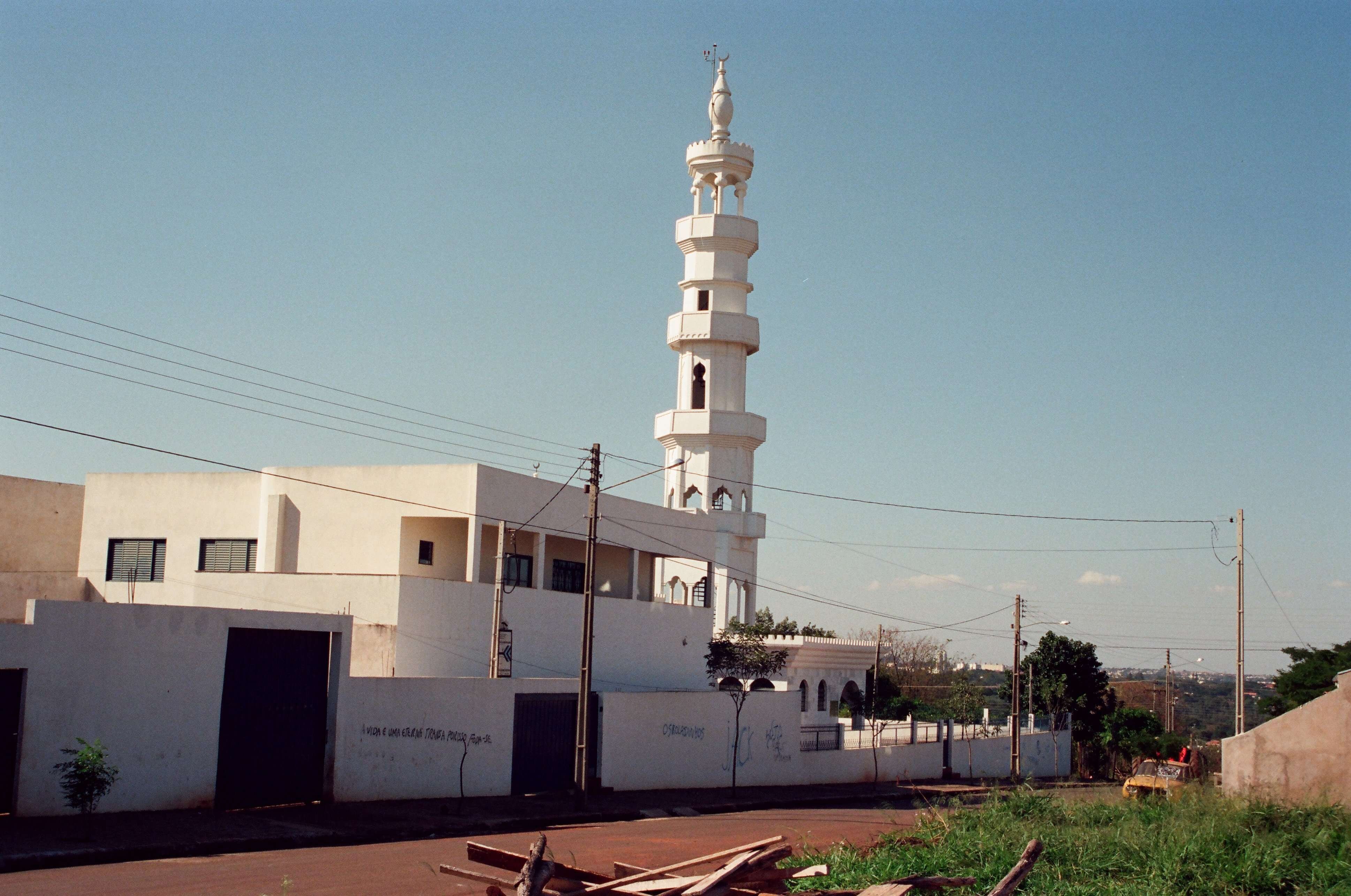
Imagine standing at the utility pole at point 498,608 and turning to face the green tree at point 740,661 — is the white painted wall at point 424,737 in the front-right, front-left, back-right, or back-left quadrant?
back-right

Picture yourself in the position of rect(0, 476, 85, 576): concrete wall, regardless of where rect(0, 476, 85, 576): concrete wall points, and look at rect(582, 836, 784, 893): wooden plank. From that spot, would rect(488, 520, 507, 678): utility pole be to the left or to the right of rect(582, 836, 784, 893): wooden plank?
left

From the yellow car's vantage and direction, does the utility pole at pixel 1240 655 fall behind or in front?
behind

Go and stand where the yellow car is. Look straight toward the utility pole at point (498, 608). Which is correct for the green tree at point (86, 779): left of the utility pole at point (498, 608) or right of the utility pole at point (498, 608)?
left

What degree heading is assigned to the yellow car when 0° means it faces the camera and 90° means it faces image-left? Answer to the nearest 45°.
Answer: approximately 45°

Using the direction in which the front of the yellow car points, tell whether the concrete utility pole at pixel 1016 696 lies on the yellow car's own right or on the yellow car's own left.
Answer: on the yellow car's own right
